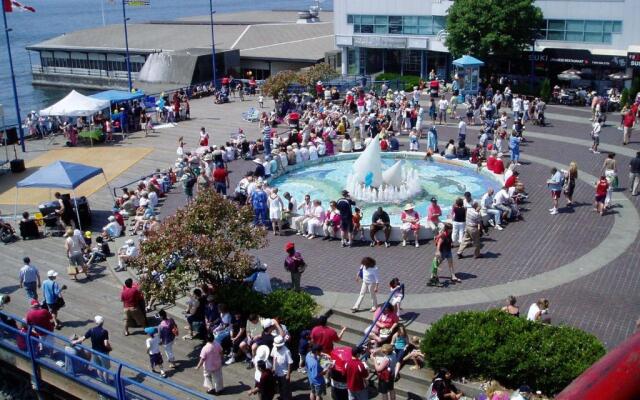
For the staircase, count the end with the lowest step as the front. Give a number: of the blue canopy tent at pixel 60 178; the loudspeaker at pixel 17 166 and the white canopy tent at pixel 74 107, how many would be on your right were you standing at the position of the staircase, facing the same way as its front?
3

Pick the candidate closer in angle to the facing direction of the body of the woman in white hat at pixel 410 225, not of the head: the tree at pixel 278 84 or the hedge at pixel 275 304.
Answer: the hedge

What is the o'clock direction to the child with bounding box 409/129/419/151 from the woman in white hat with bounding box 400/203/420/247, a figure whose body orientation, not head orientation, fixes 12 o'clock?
The child is roughly at 6 o'clock from the woman in white hat.

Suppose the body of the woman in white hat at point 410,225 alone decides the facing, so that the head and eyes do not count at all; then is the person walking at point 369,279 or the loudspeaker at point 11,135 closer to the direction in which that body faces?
the person walking

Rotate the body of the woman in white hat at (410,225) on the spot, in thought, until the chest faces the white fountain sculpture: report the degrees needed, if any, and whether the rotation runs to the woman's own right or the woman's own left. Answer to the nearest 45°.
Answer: approximately 180°

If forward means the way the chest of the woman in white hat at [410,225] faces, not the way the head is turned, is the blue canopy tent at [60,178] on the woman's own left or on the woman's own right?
on the woman's own right

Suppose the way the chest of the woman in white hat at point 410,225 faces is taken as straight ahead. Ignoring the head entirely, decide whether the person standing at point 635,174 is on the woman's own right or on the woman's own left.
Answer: on the woman's own left

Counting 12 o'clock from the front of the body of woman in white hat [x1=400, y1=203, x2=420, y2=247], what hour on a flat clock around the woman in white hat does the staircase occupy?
The staircase is roughly at 12 o'clock from the woman in white hat.

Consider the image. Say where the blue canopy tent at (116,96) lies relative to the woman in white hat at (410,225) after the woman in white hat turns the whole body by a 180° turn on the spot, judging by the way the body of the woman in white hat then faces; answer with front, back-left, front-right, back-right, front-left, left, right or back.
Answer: front-left

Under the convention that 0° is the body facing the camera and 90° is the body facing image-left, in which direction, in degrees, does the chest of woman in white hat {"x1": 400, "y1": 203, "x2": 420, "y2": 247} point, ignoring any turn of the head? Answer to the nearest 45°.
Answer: approximately 0°

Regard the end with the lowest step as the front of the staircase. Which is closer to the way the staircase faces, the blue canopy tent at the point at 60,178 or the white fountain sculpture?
the blue canopy tent

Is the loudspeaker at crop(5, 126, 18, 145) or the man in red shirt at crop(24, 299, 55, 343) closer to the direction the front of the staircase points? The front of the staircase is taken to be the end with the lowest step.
the man in red shirt

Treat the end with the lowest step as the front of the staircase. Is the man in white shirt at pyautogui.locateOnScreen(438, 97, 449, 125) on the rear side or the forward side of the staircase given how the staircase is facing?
on the rear side
